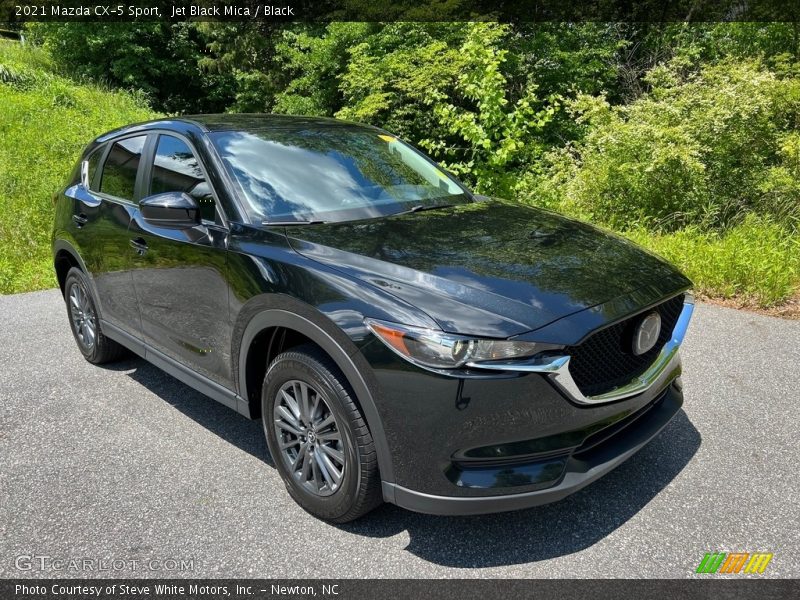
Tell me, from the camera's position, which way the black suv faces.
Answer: facing the viewer and to the right of the viewer
